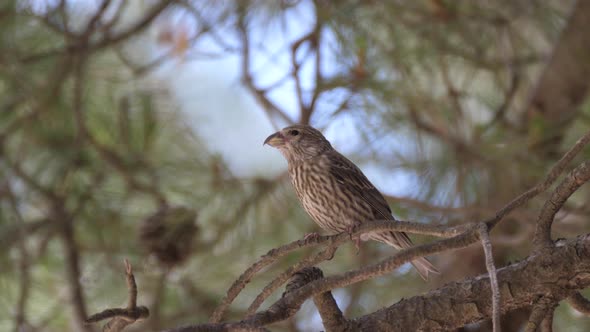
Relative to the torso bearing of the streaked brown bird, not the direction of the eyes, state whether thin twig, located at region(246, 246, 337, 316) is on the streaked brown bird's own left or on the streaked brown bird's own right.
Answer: on the streaked brown bird's own left

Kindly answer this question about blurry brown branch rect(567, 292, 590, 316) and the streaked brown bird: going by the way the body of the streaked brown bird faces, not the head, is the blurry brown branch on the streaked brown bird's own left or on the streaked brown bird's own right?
on the streaked brown bird's own left

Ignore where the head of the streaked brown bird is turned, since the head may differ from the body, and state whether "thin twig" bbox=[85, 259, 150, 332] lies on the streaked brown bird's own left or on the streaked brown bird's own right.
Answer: on the streaked brown bird's own right

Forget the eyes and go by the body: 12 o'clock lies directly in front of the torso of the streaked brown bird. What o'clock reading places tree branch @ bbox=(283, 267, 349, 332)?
The tree branch is roughly at 11 o'clock from the streaked brown bird.

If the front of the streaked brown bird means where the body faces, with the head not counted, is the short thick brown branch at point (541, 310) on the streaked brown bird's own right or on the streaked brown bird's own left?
on the streaked brown bird's own left

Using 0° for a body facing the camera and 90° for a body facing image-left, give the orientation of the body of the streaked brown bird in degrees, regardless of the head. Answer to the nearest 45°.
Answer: approximately 90°
